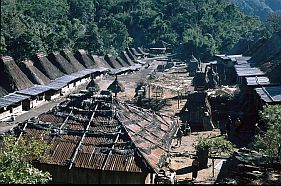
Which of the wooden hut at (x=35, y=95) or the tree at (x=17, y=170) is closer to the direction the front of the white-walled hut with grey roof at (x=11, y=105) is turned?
the tree

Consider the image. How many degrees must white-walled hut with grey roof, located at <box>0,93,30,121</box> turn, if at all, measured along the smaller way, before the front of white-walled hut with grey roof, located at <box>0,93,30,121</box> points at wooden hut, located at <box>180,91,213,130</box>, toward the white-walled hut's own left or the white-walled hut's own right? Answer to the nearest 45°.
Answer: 0° — it already faces it

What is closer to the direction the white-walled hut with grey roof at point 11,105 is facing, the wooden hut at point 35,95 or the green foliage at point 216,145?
the green foliage

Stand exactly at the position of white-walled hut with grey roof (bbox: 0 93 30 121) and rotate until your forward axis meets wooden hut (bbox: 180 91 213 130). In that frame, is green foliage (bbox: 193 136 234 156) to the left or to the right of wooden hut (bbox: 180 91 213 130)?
right

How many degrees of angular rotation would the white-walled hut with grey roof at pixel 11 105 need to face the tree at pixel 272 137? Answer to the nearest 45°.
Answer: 0° — it already faces it

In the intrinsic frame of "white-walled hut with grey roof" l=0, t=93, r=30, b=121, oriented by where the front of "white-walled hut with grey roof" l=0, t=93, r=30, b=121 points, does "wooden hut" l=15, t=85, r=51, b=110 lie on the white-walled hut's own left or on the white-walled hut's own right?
on the white-walled hut's own left

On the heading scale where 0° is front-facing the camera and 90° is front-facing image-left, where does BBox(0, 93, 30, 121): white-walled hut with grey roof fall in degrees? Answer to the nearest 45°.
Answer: approximately 315°
